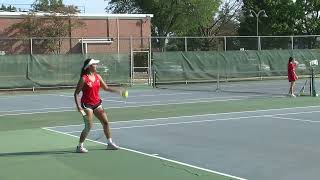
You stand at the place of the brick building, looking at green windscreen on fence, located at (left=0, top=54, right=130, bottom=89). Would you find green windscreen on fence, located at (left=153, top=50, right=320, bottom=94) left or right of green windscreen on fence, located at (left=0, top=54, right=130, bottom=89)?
left

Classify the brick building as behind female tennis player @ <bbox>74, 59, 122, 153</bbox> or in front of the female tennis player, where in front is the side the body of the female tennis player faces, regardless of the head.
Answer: behind

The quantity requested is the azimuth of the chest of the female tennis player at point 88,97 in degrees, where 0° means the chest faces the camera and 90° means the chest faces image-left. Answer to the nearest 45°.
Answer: approximately 315°

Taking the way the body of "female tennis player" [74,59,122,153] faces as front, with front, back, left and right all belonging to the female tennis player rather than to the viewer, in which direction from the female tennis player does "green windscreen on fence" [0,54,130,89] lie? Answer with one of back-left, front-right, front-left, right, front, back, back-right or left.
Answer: back-left

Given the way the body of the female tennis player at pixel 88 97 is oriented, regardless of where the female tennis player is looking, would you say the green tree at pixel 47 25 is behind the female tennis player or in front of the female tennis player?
behind
